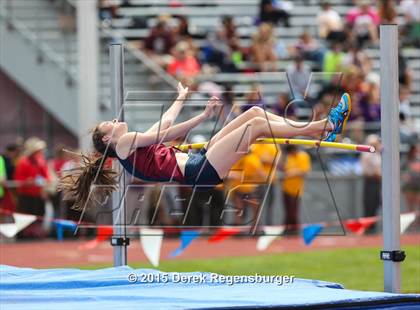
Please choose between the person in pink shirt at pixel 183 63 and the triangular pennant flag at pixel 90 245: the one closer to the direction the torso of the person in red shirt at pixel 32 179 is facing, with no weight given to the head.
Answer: the triangular pennant flag

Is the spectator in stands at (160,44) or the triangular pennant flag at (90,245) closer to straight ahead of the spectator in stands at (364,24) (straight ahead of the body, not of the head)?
the triangular pennant flag

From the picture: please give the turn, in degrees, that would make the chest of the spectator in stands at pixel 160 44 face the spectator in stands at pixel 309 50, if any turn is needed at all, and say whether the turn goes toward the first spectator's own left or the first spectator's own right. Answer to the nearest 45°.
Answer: approximately 90° to the first spectator's own left

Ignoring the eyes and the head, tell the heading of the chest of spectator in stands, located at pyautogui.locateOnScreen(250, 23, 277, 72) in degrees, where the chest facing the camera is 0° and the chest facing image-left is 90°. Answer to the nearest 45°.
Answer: approximately 0°

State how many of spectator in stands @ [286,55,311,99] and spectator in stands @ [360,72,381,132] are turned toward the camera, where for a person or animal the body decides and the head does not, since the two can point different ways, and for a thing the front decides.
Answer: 2

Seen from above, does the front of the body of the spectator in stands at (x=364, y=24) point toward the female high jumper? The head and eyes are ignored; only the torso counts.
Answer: yes

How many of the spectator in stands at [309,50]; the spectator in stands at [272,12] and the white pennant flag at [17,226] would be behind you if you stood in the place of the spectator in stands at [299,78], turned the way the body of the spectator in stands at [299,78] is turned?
2

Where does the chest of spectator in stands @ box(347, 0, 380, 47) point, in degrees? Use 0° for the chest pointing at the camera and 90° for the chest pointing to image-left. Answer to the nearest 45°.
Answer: approximately 0°
